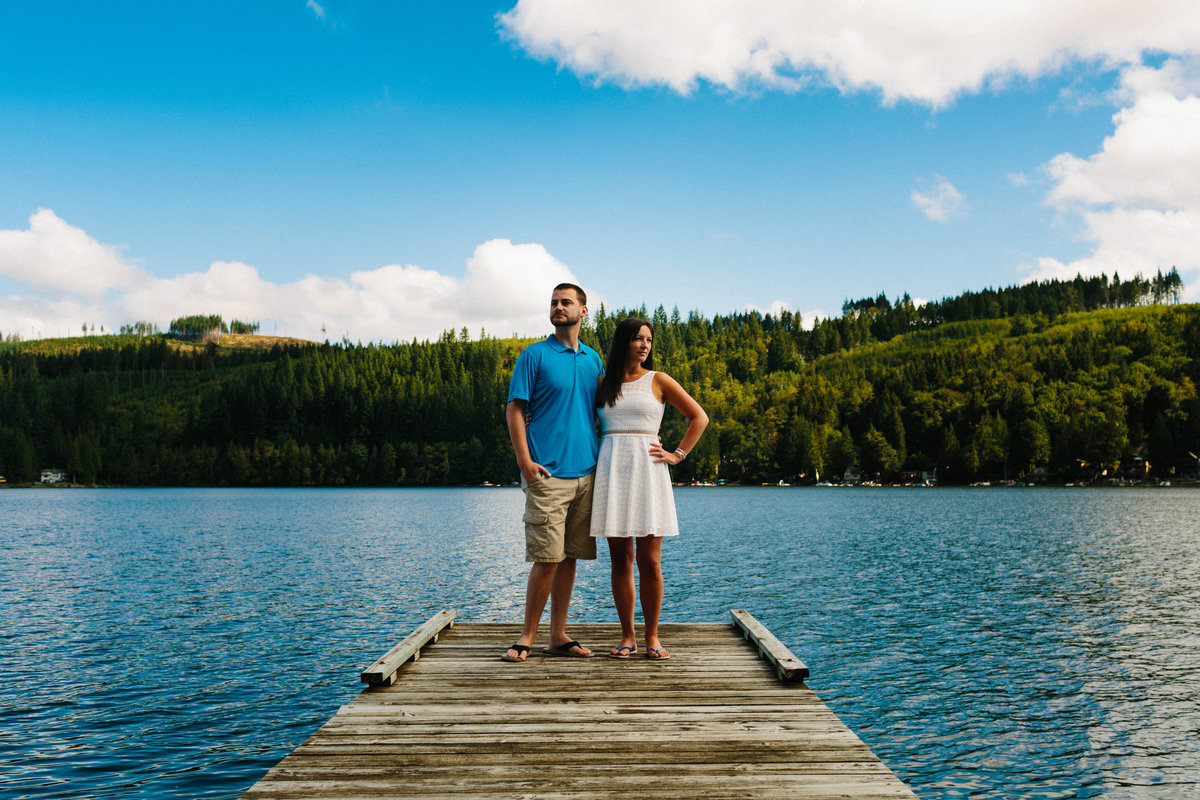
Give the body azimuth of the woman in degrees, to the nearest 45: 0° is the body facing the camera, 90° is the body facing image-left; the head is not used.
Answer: approximately 0°

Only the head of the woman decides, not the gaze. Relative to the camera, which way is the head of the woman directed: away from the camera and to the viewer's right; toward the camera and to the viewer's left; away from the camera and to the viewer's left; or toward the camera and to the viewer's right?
toward the camera and to the viewer's right
